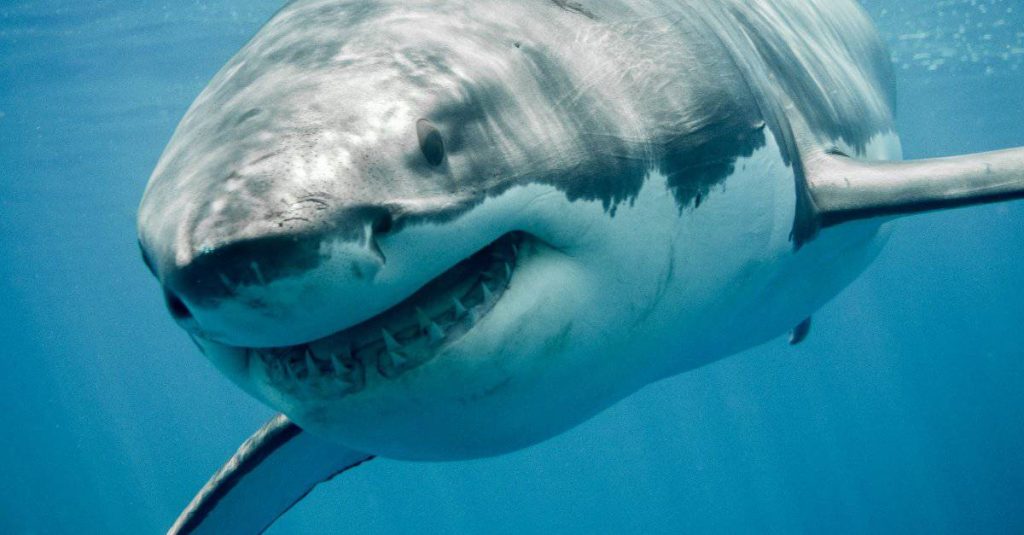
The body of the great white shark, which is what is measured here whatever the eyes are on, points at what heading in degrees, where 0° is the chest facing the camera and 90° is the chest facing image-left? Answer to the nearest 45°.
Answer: approximately 45°
